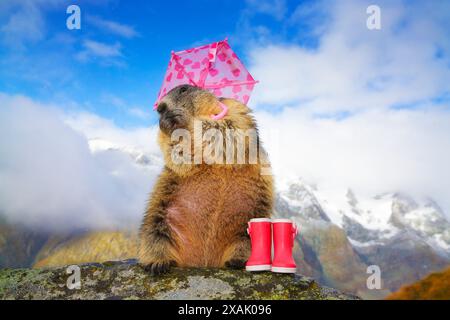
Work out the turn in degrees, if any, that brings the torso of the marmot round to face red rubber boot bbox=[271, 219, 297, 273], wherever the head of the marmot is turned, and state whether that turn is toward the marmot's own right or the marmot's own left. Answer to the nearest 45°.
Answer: approximately 45° to the marmot's own left

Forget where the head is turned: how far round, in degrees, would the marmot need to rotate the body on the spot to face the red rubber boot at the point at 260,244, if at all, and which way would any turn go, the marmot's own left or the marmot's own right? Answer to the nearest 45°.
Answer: approximately 45° to the marmot's own left

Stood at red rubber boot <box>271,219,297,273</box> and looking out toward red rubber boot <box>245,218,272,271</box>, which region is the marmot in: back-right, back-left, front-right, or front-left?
front-right

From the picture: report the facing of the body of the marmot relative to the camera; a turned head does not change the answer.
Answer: toward the camera
